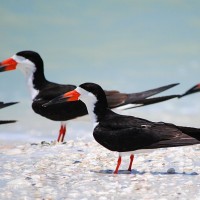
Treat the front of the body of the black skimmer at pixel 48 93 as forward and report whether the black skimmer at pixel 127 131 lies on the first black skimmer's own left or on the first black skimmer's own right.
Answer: on the first black skimmer's own left

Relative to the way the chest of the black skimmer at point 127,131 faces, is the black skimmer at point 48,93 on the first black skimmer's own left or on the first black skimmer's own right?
on the first black skimmer's own right

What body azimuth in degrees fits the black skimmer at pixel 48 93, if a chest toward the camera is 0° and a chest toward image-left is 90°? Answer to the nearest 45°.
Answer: approximately 90°

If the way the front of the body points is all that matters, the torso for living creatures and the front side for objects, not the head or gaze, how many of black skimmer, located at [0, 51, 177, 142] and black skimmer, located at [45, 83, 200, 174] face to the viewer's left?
2

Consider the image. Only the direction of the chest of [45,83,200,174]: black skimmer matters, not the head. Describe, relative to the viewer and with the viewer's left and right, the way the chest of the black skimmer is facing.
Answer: facing to the left of the viewer
